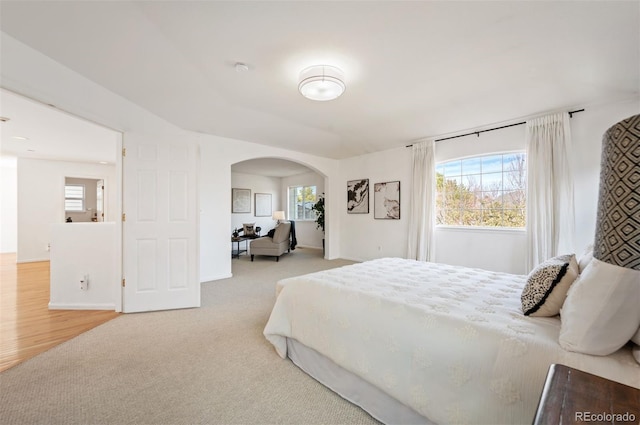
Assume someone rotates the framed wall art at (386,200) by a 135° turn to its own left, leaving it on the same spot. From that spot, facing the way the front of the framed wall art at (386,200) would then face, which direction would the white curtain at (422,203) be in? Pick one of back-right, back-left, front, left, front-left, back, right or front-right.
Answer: front-right

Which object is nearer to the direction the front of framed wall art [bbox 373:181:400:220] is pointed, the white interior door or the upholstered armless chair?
the white interior door

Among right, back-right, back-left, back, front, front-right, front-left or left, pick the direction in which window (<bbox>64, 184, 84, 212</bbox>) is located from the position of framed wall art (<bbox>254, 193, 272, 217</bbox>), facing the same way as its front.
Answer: back-right

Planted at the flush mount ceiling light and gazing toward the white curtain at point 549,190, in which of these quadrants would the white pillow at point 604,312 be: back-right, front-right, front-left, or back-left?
front-right

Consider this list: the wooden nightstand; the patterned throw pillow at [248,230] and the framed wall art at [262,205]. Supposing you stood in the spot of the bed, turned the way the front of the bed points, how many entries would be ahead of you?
2

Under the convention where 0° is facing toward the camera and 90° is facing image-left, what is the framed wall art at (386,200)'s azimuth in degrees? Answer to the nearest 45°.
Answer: approximately 45°

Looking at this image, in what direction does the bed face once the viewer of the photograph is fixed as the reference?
facing away from the viewer and to the left of the viewer

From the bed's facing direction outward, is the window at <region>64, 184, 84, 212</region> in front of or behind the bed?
in front

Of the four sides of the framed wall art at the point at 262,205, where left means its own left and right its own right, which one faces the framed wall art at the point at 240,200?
right

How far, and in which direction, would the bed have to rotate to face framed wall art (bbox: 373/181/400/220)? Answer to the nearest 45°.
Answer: approximately 45° to its right

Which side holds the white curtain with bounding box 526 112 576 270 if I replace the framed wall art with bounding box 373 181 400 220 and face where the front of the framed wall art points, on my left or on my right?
on my left

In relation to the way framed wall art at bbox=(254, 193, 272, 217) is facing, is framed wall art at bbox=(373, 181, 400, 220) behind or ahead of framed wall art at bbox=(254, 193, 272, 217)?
ahead

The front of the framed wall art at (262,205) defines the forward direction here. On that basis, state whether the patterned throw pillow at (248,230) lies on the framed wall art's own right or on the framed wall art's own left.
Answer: on the framed wall art's own right

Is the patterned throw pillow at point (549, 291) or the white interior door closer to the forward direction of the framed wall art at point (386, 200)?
the white interior door

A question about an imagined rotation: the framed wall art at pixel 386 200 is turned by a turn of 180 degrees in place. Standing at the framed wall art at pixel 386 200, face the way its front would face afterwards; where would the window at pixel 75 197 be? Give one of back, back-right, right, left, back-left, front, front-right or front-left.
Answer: back-left

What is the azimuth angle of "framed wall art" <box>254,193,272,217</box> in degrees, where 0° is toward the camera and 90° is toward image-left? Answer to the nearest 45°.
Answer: approximately 315°

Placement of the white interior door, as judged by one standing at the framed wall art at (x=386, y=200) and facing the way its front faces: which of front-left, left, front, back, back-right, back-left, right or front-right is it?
front

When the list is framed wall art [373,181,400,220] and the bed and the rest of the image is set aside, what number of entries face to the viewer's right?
0
